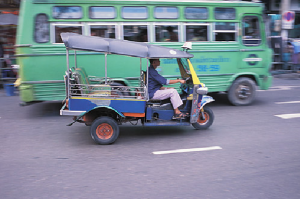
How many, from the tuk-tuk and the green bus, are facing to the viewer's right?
2

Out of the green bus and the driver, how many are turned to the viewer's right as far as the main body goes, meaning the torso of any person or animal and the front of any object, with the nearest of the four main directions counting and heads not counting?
2

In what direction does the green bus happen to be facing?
to the viewer's right

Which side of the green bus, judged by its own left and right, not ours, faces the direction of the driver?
right

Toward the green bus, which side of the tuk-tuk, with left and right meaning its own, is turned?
left

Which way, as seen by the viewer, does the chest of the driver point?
to the viewer's right

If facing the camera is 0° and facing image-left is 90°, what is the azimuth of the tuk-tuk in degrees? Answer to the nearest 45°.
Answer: approximately 270°

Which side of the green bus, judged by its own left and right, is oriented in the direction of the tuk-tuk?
right

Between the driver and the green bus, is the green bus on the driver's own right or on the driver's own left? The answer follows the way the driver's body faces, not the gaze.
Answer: on the driver's own left

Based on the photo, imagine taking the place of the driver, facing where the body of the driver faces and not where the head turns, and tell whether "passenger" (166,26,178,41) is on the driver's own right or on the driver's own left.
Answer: on the driver's own left
